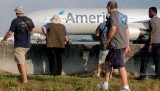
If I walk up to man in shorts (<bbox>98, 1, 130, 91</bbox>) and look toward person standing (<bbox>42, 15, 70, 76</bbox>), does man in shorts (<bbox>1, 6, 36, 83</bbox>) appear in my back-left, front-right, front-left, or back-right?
front-left

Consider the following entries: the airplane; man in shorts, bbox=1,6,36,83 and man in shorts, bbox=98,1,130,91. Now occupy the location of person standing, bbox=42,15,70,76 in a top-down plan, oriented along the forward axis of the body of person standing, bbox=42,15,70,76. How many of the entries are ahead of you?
1

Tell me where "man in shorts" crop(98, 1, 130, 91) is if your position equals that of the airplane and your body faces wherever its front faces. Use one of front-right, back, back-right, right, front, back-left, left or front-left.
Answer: left

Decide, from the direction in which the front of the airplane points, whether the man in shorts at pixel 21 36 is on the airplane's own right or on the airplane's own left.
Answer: on the airplane's own left

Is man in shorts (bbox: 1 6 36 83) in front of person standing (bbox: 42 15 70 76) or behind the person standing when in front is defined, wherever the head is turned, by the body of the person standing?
behind

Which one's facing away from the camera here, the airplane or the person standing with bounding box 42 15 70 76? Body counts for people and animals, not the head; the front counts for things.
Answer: the person standing

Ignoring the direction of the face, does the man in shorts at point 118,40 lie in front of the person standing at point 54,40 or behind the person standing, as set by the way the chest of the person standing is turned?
behind

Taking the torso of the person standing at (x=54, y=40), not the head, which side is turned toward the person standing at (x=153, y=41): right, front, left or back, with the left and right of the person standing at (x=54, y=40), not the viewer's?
right

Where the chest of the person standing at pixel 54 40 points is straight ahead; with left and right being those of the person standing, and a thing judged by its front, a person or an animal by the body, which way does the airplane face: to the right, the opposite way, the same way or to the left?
to the left

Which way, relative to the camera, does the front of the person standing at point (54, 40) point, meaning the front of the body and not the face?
away from the camera

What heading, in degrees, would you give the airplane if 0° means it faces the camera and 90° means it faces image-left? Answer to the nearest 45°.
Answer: approximately 90°

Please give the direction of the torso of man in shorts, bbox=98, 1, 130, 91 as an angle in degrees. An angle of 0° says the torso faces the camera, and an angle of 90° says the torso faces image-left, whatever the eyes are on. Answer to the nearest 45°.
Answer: approximately 135°

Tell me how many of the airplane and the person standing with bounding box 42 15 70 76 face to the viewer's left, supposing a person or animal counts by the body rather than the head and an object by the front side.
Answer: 1
